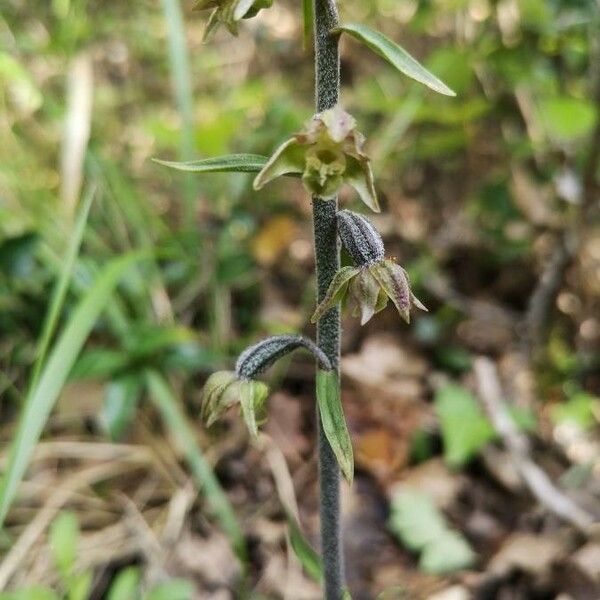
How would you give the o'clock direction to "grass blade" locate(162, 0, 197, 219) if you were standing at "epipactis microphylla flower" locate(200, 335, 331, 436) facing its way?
The grass blade is roughly at 3 o'clock from the epipactis microphylla flower.

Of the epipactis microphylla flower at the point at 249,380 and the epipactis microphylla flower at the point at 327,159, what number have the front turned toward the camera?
1

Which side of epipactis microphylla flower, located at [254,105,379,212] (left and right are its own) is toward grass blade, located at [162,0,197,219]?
back

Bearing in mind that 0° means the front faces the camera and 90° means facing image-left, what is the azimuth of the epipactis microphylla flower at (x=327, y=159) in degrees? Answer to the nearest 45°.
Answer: approximately 0°

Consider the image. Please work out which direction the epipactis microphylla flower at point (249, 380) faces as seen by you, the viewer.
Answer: facing to the left of the viewer

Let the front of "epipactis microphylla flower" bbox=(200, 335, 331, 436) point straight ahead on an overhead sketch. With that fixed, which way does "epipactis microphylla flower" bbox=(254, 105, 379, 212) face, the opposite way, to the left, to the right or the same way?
to the left
